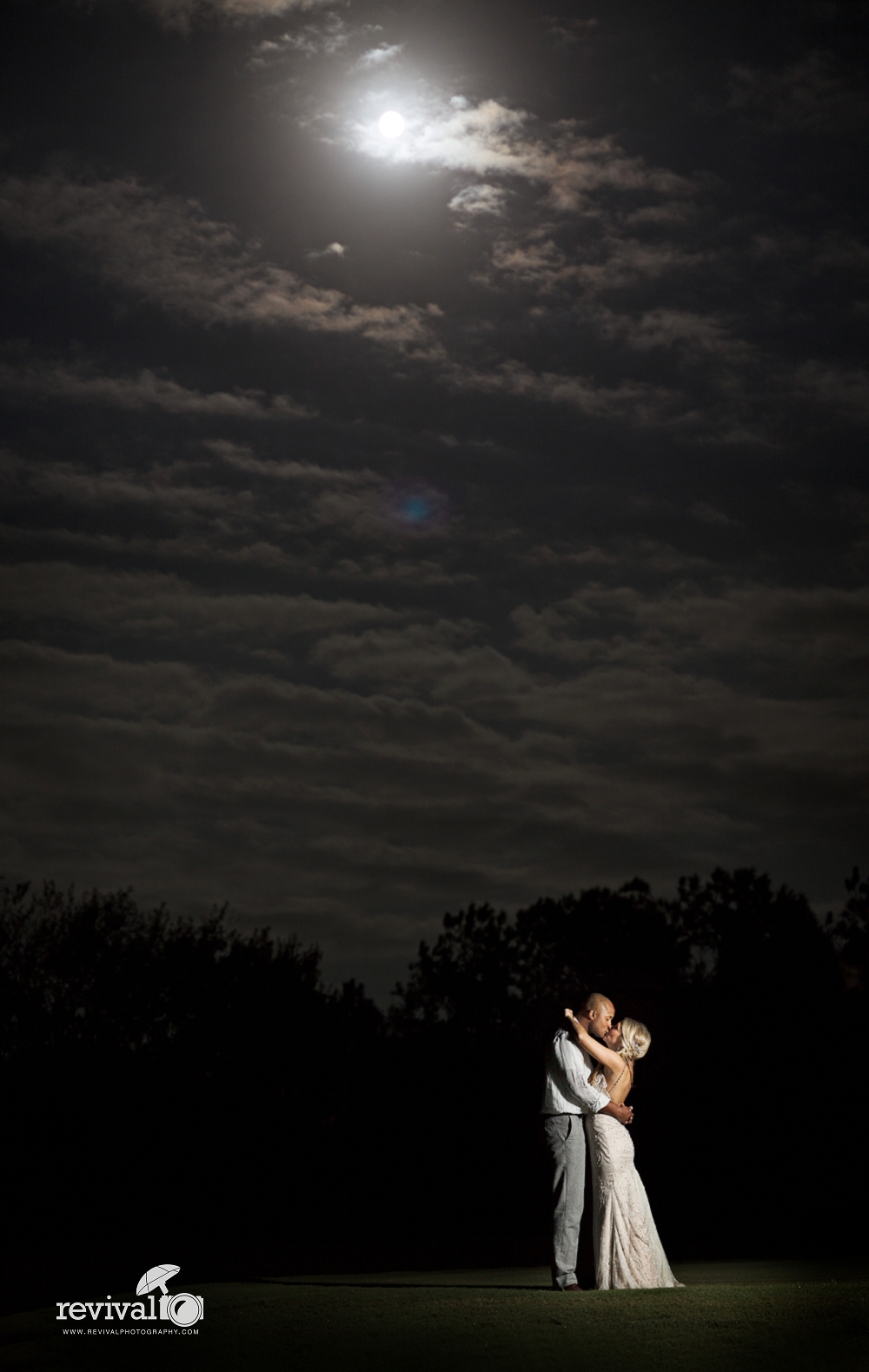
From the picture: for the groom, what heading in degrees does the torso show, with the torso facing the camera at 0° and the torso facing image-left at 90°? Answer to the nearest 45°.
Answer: approximately 270°

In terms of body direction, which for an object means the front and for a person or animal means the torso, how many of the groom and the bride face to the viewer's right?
1

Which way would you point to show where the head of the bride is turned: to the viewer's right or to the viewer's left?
to the viewer's left

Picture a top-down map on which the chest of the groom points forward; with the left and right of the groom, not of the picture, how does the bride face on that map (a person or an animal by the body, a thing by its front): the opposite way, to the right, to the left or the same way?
the opposite way

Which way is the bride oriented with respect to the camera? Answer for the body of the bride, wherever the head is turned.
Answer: to the viewer's left
